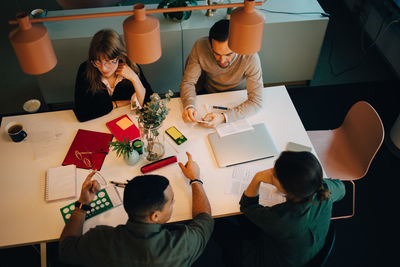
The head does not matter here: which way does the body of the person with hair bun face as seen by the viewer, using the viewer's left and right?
facing away from the viewer and to the left of the viewer

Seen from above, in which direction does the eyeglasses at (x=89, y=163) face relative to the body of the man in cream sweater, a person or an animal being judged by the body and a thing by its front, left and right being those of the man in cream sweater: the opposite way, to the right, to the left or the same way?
the same way

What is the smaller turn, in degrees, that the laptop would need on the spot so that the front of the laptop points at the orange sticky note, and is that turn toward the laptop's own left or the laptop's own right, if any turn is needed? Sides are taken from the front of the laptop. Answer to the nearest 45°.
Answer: approximately 90° to the laptop's own left

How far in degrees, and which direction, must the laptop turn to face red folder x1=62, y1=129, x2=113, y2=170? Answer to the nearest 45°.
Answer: approximately 90° to its left

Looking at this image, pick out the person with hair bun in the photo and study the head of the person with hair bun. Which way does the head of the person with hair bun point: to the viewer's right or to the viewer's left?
to the viewer's left

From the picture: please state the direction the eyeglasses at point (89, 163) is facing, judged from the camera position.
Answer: facing the viewer and to the left of the viewer

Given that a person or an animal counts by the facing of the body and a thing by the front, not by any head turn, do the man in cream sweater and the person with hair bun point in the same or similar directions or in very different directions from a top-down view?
very different directions

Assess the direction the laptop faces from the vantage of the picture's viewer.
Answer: facing away from the viewer

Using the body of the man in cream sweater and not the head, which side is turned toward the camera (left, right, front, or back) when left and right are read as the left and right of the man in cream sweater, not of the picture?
front

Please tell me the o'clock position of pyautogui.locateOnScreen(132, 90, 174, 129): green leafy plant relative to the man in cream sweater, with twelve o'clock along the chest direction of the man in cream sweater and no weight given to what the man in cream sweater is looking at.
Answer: The green leafy plant is roughly at 1 o'clock from the man in cream sweater.

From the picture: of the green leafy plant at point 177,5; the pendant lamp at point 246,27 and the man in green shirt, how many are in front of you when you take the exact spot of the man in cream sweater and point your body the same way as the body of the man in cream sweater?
2
